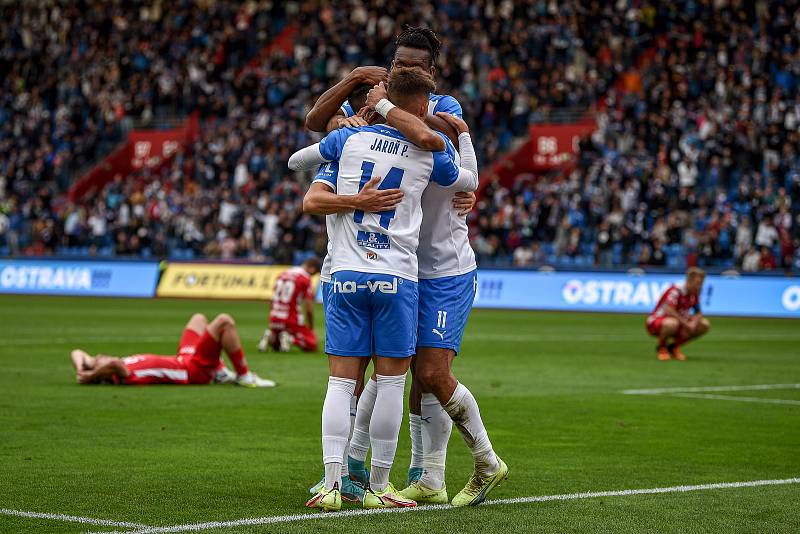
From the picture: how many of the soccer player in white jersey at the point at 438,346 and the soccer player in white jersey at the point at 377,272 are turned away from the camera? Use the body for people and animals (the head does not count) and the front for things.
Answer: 1

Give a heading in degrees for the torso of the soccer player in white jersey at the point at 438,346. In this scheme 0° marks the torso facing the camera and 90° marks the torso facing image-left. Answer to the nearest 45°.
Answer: approximately 45°

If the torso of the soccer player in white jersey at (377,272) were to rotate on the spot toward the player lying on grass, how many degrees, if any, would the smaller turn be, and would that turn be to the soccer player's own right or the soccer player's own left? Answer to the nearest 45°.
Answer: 0° — they already face them

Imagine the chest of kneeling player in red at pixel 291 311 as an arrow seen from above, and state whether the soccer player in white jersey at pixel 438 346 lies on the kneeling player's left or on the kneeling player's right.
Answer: on the kneeling player's right

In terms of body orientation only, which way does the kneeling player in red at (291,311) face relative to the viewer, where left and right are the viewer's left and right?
facing away from the viewer and to the right of the viewer

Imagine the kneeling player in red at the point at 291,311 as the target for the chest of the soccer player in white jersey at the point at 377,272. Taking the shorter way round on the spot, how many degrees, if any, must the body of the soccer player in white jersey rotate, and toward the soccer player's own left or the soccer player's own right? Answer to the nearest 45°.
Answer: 0° — they already face them

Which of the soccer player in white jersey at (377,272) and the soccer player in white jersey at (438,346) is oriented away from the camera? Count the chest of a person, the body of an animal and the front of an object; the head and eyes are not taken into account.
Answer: the soccer player in white jersey at (377,272)

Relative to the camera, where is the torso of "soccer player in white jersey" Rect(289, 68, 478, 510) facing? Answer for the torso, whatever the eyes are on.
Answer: away from the camera

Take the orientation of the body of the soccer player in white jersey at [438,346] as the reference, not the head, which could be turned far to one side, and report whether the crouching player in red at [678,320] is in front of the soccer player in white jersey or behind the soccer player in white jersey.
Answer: behind

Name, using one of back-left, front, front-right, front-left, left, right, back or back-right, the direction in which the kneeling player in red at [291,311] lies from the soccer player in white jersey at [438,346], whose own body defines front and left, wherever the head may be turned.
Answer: back-right

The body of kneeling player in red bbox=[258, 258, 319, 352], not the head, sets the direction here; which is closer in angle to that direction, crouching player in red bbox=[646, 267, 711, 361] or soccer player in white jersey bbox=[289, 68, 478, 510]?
the crouching player in red
